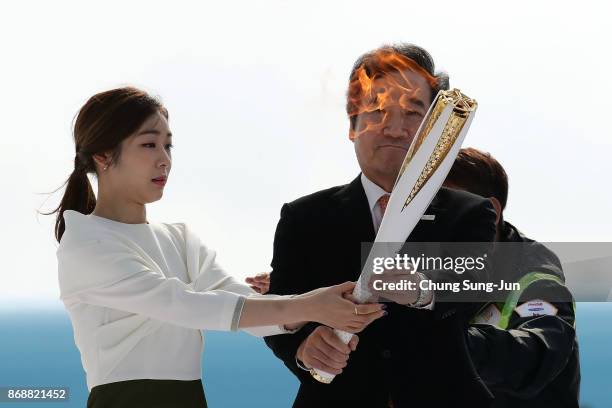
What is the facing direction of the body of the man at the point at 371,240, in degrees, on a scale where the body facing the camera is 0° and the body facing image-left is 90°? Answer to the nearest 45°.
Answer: approximately 0°

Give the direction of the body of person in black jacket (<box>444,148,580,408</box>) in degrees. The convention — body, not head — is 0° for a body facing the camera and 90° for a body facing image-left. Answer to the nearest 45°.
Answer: approximately 90°

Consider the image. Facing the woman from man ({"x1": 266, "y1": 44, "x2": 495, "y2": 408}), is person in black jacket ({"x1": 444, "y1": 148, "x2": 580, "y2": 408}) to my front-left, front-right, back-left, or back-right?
back-right

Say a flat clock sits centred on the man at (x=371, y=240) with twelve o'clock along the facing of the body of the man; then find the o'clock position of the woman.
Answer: The woman is roughly at 3 o'clock from the man.

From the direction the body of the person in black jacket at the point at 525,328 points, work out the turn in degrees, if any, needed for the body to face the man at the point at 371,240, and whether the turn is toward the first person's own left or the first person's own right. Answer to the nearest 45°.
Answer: approximately 45° to the first person's own left

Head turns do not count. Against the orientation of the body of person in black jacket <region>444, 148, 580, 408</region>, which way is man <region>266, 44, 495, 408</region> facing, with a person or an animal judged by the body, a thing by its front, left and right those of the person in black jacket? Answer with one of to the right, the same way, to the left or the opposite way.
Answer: to the left

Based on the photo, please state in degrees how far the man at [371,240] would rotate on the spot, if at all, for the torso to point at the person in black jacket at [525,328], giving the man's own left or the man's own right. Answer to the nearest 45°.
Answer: approximately 135° to the man's own left

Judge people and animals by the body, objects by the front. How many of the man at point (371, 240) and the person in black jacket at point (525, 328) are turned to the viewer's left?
1
